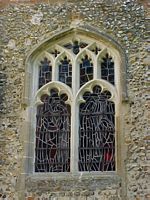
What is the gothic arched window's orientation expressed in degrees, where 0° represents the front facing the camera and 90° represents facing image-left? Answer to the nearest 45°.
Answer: approximately 0°
